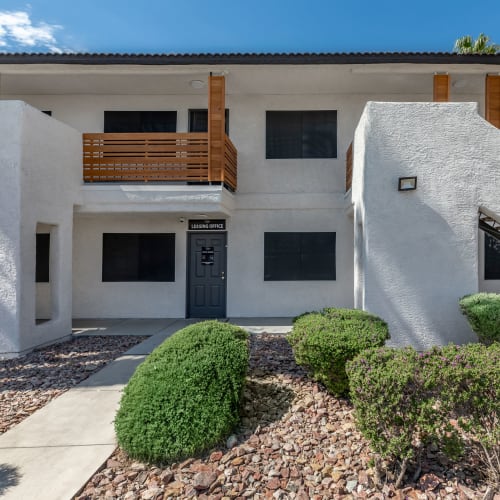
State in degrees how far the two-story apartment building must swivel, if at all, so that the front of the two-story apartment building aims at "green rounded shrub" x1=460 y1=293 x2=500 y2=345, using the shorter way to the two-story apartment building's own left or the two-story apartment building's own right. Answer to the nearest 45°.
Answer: approximately 45° to the two-story apartment building's own left

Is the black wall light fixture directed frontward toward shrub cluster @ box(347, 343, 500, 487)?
yes

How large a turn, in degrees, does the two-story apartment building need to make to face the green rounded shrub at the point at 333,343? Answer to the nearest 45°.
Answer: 0° — it already faces it

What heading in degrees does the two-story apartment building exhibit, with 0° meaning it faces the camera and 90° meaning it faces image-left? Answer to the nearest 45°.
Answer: approximately 0°

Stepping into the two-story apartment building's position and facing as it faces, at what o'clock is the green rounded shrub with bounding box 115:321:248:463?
The green rounded shrub is roughly at 12 o'clock from the two-story apartment building.
